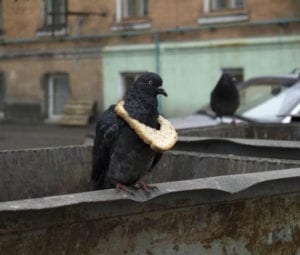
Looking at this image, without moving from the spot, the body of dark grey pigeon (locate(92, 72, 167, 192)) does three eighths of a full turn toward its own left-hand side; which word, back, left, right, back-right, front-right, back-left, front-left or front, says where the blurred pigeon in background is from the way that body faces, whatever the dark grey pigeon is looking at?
front

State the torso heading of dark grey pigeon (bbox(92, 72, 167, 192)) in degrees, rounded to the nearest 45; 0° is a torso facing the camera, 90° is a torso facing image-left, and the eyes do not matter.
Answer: approximately 315°
